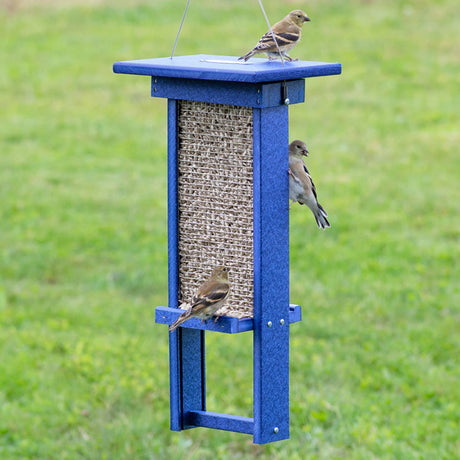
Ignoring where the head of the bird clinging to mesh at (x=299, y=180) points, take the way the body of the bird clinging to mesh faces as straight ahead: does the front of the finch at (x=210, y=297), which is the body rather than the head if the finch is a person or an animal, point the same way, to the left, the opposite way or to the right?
the opposite way

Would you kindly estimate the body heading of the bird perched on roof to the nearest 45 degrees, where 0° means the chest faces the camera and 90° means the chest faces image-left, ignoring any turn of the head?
approximately 270°

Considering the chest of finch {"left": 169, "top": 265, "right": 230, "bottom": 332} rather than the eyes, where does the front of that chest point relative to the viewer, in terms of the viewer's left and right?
facing away from the viewer and to the right of the viewer

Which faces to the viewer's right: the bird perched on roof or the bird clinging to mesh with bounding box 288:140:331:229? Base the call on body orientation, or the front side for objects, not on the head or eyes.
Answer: the bird perched on roof

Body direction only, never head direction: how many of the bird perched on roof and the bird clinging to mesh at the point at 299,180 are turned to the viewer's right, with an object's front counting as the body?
1
